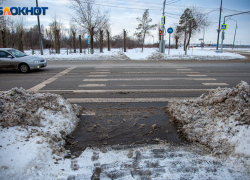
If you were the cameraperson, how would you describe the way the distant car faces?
facing the viewer and to the right of the viewer

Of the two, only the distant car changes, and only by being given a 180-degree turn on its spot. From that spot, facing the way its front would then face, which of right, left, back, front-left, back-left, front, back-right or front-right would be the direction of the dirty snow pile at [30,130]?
back-left

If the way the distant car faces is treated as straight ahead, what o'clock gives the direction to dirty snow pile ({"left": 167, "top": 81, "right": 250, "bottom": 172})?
The dirty snow pile is roughly at 1 o'clock from the distant car.
